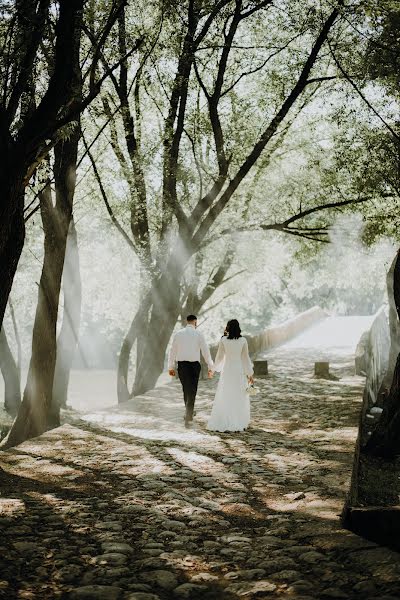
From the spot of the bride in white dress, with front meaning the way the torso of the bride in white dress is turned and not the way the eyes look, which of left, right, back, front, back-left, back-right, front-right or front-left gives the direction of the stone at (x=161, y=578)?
back

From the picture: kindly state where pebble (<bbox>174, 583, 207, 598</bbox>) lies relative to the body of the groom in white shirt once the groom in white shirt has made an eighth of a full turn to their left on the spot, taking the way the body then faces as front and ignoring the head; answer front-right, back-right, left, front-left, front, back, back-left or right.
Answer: back-left

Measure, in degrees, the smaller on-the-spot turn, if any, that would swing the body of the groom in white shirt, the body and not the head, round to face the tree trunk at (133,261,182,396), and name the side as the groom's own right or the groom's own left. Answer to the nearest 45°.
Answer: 0° — they already face it

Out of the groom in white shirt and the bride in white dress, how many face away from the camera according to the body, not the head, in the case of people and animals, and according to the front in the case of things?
2

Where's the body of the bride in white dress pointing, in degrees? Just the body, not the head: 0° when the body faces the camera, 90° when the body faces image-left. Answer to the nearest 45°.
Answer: approximately 180°

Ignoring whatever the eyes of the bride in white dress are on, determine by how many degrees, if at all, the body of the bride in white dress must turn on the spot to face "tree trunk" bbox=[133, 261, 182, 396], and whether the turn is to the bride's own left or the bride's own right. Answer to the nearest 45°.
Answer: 0° — they already face it

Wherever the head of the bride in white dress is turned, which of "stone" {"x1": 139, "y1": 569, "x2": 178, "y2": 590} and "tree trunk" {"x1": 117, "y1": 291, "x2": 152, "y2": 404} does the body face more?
the tree trunk

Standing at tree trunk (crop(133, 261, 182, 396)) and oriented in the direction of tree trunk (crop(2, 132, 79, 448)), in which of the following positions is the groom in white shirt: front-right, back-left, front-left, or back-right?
front-left

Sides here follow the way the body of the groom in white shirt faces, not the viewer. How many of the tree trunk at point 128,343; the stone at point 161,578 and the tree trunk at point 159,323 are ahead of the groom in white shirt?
2

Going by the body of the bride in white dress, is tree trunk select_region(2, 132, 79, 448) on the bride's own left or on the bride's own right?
on the bride's own left

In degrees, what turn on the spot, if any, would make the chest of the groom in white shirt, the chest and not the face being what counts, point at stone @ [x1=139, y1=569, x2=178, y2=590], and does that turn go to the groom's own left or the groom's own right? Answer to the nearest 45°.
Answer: approximately 180°

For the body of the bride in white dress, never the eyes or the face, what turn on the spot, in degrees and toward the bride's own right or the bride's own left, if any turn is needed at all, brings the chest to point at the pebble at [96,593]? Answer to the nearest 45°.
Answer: approximately 180°

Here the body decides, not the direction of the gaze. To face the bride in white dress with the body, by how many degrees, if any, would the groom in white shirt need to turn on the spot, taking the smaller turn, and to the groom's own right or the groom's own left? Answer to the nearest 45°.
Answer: approximately 135° to the groom's own right

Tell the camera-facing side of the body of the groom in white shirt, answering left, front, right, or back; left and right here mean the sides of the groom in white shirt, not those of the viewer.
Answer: back

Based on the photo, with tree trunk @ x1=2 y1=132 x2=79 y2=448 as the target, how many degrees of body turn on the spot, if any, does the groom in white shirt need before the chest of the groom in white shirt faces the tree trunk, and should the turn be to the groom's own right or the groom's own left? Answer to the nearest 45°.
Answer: approximately 135° to the groom's own left

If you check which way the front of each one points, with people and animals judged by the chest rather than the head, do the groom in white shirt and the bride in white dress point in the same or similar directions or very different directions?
same or similar directions
